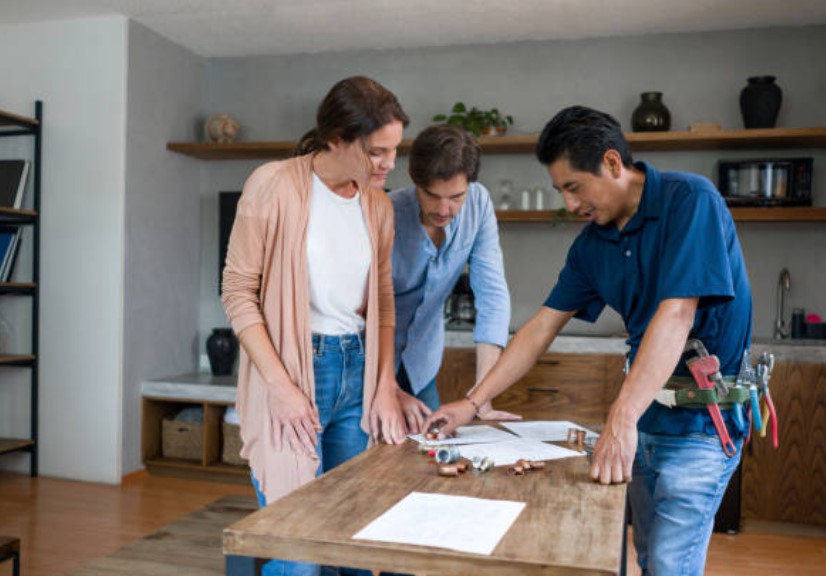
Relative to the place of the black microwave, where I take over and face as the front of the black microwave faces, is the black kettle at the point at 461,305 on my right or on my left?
on my right

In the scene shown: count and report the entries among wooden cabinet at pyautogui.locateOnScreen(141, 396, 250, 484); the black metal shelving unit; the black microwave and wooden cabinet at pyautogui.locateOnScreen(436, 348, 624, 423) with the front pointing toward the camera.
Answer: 3

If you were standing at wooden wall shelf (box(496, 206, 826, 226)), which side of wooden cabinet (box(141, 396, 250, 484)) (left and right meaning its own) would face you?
left

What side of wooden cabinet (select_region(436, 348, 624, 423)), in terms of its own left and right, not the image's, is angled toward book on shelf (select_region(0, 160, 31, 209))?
right

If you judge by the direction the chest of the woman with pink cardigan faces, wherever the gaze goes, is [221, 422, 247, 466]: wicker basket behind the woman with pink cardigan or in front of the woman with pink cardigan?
behind

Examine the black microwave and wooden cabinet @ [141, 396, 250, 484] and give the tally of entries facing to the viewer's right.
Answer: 0

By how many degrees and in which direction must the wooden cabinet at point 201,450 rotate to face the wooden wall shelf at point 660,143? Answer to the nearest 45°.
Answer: approximately 90° to its left

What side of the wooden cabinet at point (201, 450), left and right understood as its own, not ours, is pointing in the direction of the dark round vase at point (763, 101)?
left

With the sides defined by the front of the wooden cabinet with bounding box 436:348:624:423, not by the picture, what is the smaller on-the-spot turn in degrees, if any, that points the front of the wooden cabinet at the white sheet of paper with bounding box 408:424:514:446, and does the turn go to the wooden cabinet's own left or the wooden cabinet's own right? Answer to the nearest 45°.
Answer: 0° — it already faces it

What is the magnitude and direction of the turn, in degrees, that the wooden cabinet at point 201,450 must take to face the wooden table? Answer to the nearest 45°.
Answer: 0° — it already faces it

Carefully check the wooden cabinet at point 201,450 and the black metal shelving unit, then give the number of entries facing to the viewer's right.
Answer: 1

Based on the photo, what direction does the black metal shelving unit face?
to the viewer's right
